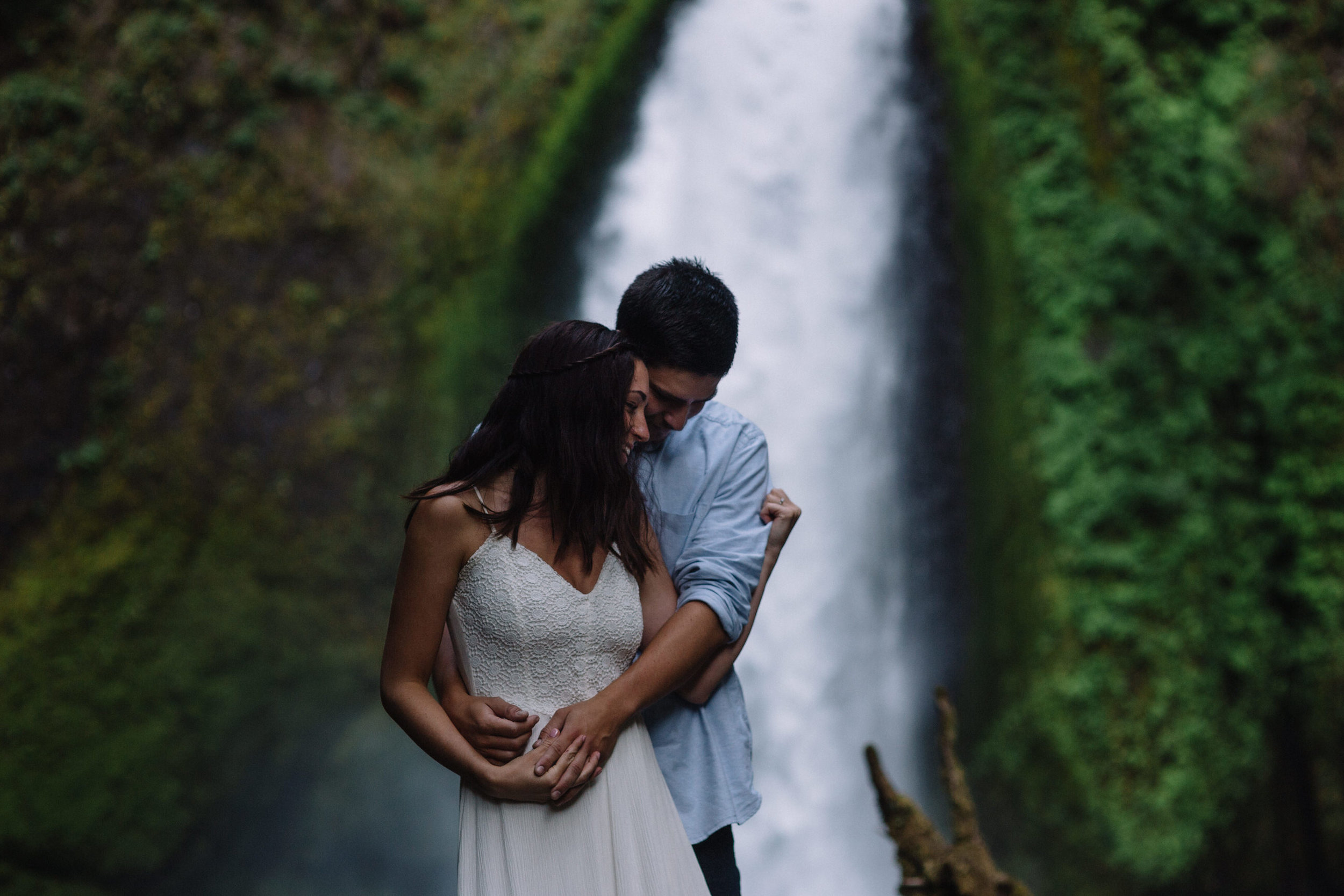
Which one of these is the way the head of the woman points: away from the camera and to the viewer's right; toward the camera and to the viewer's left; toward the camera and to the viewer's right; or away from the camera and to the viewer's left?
toward the camera and to the viewer's right

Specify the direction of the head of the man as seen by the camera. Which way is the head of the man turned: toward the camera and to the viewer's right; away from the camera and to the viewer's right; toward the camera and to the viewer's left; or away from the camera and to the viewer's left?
toward the camera and to the viewer's left

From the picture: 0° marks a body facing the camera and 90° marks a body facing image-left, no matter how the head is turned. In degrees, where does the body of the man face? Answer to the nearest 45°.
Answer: approximately 45°
